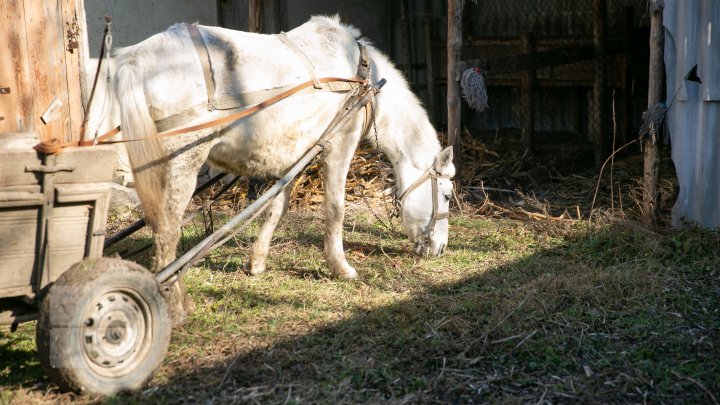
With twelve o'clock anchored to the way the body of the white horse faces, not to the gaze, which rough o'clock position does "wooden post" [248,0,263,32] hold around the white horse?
The wooden post is roughly at 9 o'clock from the white horse.

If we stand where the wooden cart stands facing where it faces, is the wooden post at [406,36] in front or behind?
in front

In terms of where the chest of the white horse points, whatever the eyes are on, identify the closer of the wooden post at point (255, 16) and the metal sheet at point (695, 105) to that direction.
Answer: the metal sheet

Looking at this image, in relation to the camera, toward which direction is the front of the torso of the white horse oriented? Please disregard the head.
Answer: to the viewer's right

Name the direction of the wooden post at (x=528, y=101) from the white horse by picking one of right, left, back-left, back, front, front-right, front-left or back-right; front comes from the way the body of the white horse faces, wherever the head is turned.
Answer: front-left

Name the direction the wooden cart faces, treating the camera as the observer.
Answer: facing away from the viewer and to the right of the viewer

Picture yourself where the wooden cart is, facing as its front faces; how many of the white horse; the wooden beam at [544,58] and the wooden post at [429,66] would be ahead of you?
3

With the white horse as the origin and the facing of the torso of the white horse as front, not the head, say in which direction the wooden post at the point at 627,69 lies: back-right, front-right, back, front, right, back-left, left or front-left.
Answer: front-left

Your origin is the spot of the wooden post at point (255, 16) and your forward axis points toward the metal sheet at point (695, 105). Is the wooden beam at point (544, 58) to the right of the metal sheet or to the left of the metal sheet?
left

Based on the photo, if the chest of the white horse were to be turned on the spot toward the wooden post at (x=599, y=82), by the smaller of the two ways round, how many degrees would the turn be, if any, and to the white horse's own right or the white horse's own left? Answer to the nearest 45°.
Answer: approximately 45° to the white horse's own left
